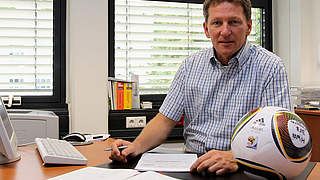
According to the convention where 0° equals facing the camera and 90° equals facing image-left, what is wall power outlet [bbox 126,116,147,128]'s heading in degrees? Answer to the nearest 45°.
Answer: approximately 0°

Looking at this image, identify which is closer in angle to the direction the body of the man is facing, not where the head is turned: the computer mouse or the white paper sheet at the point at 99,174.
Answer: the white paper sheet

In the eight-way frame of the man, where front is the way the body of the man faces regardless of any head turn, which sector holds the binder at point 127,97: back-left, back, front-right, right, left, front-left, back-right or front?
back-right

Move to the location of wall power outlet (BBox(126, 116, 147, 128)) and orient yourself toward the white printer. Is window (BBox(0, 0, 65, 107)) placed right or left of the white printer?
right
